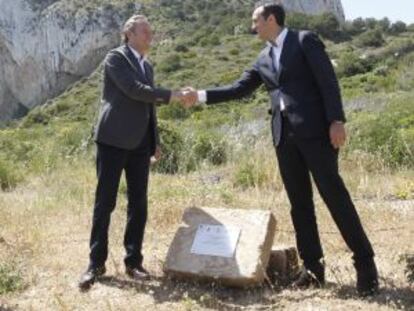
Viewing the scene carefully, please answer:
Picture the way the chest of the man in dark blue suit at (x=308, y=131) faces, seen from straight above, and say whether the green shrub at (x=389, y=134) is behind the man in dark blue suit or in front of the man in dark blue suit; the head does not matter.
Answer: behind

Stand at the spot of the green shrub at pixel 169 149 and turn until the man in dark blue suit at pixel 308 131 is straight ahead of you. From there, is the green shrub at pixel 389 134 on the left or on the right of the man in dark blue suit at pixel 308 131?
left

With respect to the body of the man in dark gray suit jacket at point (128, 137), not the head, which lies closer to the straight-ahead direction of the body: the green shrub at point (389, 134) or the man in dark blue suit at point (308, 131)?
the man in dark blue suit

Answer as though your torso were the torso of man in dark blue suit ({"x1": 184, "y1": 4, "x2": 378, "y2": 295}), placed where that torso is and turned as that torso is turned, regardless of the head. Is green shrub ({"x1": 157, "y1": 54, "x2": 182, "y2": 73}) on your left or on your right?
on your right

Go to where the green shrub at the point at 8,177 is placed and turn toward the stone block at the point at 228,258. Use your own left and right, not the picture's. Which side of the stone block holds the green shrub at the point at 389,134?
left

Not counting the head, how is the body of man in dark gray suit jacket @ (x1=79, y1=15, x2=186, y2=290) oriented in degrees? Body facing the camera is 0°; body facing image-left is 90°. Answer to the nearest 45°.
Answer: approximately 315°

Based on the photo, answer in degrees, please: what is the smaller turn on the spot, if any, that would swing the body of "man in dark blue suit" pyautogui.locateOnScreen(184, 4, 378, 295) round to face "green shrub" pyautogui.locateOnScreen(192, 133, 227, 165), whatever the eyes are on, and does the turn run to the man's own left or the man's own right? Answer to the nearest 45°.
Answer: approximately 135° to the man's own right

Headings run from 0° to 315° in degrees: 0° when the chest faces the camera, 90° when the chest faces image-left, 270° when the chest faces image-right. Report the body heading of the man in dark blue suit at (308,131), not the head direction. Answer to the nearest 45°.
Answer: approximately 45°

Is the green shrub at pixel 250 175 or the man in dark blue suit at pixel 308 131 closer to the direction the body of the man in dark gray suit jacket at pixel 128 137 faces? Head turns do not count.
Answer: the man in dark blue suit

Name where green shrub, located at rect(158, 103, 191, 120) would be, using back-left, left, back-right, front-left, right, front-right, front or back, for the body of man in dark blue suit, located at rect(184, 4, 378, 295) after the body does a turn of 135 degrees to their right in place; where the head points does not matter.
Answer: front

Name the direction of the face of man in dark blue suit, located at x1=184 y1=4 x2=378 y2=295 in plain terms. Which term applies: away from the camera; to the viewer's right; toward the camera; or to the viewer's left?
to the viewer's left
